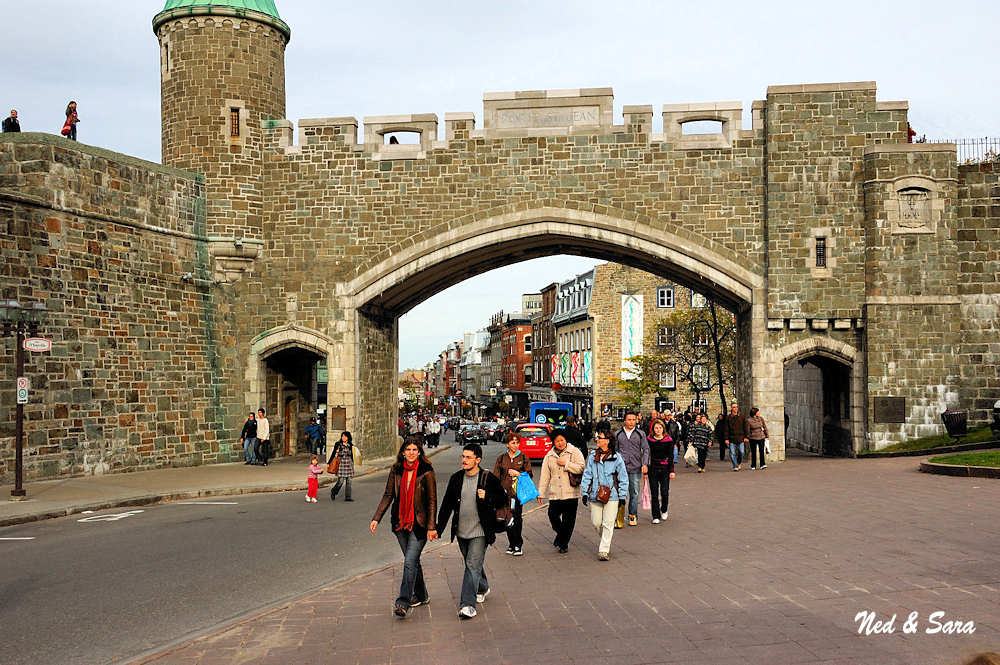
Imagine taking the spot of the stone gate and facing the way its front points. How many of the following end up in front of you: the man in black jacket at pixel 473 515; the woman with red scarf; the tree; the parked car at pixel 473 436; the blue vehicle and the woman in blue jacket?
3

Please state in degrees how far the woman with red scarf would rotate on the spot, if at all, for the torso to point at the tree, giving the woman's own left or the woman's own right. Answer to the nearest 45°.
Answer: approximately 180°

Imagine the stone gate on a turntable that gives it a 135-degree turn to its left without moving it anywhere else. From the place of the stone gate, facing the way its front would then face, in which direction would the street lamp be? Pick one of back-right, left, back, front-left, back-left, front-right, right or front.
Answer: back

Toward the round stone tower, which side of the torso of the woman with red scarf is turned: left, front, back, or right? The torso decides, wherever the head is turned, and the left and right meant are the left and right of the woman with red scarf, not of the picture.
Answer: back

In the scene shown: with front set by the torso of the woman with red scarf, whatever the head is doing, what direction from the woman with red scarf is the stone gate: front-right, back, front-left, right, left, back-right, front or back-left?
back

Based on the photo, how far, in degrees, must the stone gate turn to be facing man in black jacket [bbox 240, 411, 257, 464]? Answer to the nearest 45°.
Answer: approximately 90° to its right

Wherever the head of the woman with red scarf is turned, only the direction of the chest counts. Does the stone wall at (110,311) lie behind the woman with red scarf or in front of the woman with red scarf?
behind

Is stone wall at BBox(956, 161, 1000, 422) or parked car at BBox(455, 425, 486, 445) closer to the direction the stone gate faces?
the stone wall

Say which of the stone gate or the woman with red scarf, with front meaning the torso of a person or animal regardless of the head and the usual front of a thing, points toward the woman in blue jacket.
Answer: the stone gate

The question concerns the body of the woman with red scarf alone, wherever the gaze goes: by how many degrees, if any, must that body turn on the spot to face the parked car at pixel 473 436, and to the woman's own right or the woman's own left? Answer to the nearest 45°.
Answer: approximately 180°

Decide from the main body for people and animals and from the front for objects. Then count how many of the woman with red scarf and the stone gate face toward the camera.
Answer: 2

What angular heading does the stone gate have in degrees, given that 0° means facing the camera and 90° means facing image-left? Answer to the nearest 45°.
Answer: approximately 0°
